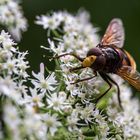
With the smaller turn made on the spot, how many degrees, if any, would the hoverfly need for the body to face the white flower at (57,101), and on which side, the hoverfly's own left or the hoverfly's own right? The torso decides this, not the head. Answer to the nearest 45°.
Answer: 0° — it already faces it

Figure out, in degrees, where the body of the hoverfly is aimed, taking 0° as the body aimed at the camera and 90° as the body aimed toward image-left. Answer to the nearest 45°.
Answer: approximately 45°

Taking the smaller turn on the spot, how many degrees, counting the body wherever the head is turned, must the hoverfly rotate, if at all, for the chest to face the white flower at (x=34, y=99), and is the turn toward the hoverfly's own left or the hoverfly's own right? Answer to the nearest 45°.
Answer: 0° — it already faces it

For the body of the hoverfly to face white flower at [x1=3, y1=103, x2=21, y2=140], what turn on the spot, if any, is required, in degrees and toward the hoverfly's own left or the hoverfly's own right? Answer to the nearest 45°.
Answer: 0° — it already faces it
